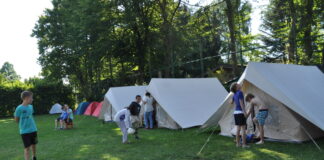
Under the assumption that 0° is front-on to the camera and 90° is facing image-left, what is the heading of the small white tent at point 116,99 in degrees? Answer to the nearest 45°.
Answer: approximately 45°

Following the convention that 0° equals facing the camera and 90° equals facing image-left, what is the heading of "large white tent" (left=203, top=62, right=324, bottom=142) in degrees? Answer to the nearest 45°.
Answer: approximately 45°

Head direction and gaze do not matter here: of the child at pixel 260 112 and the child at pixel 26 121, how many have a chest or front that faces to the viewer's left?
1

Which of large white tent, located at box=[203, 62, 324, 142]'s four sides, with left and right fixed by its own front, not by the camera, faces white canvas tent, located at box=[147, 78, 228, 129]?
right

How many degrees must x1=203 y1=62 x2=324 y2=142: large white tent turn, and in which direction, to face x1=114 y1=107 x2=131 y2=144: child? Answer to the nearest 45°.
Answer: approximately 45° to its right

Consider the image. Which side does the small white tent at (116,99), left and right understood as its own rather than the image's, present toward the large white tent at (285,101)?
left

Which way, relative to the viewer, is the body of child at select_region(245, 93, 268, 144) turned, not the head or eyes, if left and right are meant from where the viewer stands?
facing to the left of the viewer

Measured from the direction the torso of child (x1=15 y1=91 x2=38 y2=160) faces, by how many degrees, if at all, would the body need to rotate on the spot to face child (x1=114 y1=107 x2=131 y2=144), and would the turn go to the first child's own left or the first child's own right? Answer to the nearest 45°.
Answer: approximately 90° to the first child's own left

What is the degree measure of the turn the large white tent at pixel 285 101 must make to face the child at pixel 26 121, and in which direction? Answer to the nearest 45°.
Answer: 0° — it already faces them

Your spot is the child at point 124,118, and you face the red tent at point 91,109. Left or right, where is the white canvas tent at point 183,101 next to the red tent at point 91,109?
right

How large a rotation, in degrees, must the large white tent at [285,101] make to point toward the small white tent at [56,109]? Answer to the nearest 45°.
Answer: approximately 90° to its right

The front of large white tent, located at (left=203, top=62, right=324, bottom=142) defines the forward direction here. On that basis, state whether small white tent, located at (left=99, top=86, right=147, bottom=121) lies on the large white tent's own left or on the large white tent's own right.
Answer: on the large white tent's own right
